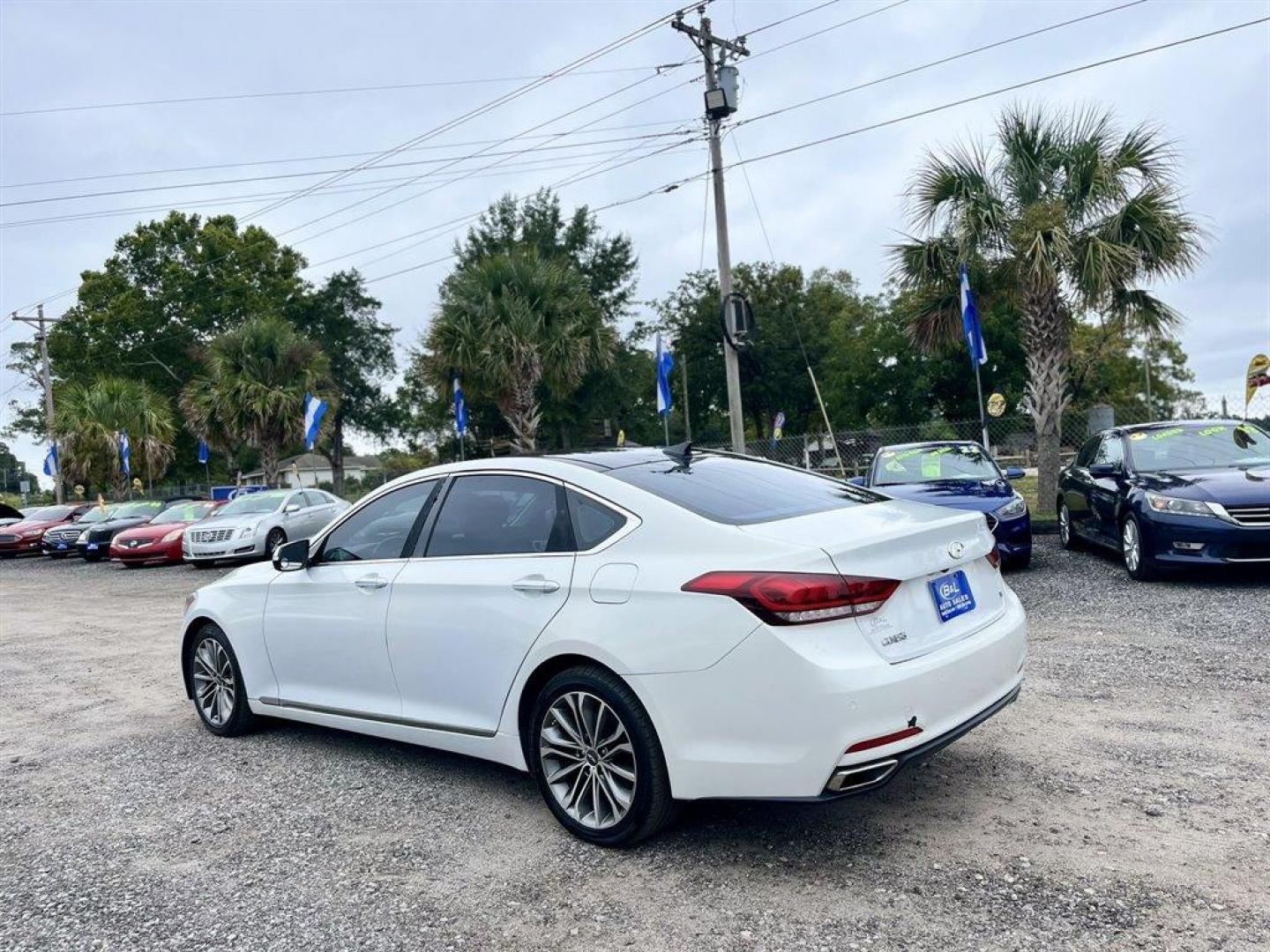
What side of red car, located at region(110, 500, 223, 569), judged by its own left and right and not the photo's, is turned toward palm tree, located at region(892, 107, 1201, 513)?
left

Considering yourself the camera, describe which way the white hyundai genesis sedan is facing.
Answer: facing away from the viewer and to the left of the viewer

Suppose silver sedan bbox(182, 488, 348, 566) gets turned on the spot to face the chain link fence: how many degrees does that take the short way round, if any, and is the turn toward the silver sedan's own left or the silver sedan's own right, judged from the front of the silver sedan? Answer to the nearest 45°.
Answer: approximately 135° to the silver sedan's own left

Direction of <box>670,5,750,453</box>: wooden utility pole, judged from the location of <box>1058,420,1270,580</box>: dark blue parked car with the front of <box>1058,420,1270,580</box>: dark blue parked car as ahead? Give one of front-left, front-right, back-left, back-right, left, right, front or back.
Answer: back

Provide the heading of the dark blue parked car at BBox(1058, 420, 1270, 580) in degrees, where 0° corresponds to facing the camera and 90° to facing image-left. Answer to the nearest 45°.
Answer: approximately 315°

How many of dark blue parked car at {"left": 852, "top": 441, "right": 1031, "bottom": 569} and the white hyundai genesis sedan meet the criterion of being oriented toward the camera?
1

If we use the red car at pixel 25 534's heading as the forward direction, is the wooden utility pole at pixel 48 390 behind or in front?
behind

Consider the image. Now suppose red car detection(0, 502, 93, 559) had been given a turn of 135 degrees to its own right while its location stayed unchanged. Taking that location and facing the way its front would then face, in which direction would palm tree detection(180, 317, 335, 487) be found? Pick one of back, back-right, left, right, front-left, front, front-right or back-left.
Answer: right

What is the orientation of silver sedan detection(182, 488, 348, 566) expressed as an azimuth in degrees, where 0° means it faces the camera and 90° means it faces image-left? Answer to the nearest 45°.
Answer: approximately 45°

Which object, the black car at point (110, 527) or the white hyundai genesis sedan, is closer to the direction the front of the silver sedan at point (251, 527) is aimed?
the white hyundai genesis sedan

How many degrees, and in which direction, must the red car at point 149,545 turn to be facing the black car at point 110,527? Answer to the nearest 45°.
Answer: approximately 135° to its right
